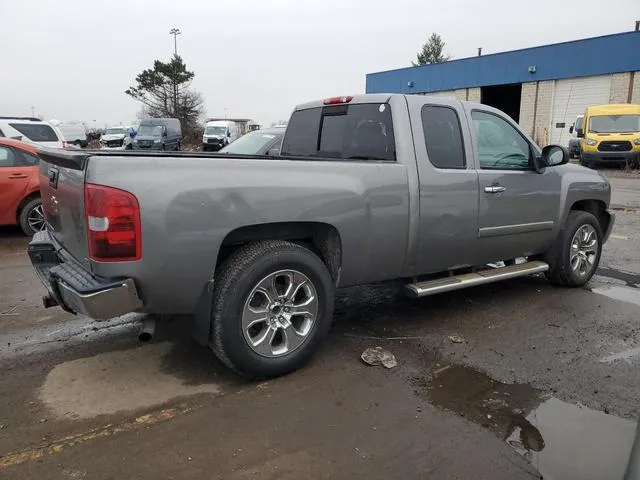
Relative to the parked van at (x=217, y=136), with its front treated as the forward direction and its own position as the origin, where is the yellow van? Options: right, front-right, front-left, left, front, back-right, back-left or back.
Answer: left

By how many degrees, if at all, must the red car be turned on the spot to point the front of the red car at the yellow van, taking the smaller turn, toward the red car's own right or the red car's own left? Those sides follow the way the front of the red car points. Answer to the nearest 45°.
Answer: approximately 180°

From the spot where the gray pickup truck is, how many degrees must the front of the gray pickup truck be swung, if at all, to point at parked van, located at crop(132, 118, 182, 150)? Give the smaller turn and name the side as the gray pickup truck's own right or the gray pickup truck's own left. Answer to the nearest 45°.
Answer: approximately 45° to the gray pickup truck's own left

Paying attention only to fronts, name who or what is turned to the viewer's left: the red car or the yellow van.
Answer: the red car

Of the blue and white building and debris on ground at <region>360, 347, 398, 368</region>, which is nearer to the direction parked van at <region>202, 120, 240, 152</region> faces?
the debris on ground

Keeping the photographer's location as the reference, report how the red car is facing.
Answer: facing to the left of the viewer

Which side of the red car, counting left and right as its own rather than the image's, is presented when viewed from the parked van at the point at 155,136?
right

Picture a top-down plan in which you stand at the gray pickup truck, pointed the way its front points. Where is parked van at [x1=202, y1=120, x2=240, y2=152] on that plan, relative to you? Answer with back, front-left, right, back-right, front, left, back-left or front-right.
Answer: front-left

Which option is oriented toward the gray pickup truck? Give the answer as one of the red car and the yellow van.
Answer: the yellow van

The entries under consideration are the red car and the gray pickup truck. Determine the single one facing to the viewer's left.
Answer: the red car

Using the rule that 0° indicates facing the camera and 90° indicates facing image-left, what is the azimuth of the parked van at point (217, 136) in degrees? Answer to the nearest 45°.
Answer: approximately 45°

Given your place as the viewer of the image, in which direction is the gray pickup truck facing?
facing away from the viewer and to the right of the viewer
